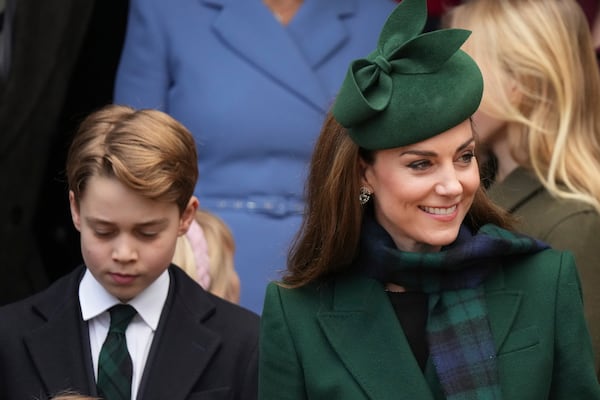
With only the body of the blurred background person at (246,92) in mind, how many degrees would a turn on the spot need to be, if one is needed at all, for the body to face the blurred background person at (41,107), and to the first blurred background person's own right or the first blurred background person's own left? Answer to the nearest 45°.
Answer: approximately 90° to the first blurred background person's own right

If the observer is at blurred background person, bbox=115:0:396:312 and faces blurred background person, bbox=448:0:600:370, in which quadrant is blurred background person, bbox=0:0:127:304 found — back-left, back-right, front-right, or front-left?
back-right

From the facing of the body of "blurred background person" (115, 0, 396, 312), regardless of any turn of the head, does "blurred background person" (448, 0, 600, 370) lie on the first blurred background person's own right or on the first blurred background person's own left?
on the first blurred background person's own left

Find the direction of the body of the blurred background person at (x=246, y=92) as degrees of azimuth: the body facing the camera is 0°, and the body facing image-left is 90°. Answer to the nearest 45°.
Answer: approximately 0°

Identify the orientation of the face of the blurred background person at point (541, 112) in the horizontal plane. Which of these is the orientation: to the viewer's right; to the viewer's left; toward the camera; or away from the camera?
to the viewer's left
